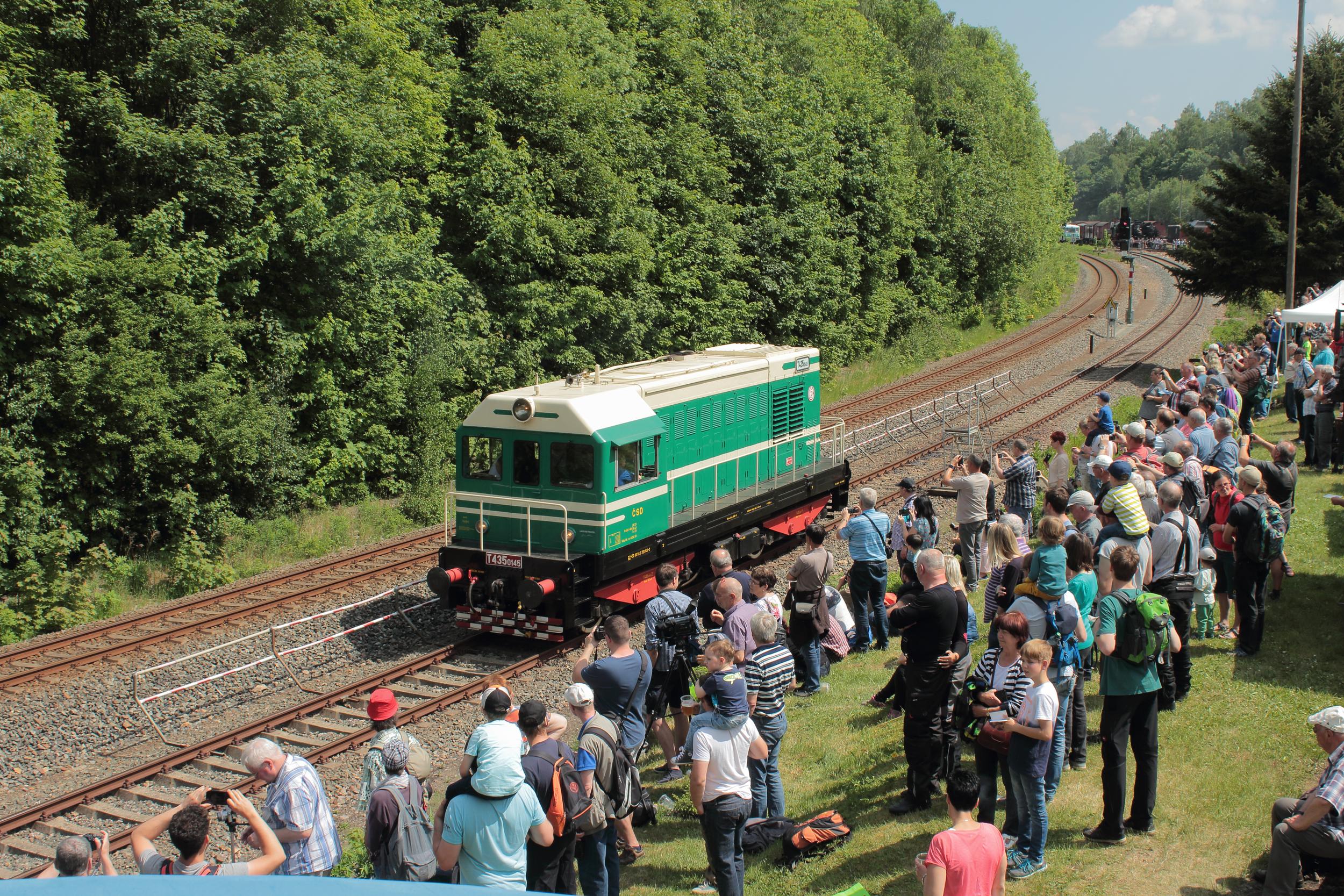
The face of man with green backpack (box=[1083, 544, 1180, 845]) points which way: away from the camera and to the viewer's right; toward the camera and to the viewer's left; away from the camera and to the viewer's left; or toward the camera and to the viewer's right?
away from the camera and to the viewer's left

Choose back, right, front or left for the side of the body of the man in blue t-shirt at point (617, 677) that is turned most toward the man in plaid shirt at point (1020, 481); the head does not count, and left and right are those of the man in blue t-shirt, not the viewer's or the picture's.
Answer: right

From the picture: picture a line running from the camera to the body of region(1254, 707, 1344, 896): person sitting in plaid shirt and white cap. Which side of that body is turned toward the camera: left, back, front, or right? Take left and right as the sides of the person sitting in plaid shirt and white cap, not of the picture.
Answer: left

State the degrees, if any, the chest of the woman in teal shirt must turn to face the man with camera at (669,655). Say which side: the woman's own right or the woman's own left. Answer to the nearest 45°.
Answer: approximately 45° to the woman's own left

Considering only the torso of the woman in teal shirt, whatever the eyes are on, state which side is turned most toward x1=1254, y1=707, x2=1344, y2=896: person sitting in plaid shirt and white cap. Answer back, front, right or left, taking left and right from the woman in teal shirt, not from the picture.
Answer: back

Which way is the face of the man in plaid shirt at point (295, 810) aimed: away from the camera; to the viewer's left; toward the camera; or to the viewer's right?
to the viewer's left

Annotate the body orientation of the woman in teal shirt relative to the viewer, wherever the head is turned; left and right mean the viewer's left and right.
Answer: facing away from the viewer and to the left of the viewer

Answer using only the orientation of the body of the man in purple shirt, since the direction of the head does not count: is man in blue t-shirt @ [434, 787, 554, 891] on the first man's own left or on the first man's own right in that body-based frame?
on the first man's own left

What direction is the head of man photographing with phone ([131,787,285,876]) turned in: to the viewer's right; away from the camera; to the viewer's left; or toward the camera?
away from the camera

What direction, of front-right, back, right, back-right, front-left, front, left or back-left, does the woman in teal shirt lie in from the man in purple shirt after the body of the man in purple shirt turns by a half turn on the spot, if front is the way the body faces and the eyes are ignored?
front-left

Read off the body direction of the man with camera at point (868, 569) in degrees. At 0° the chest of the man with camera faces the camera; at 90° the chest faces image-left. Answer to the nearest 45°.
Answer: approximately 135°

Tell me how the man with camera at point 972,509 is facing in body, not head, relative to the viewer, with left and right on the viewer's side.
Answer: facing away from the viewer and to the left of the viewer
